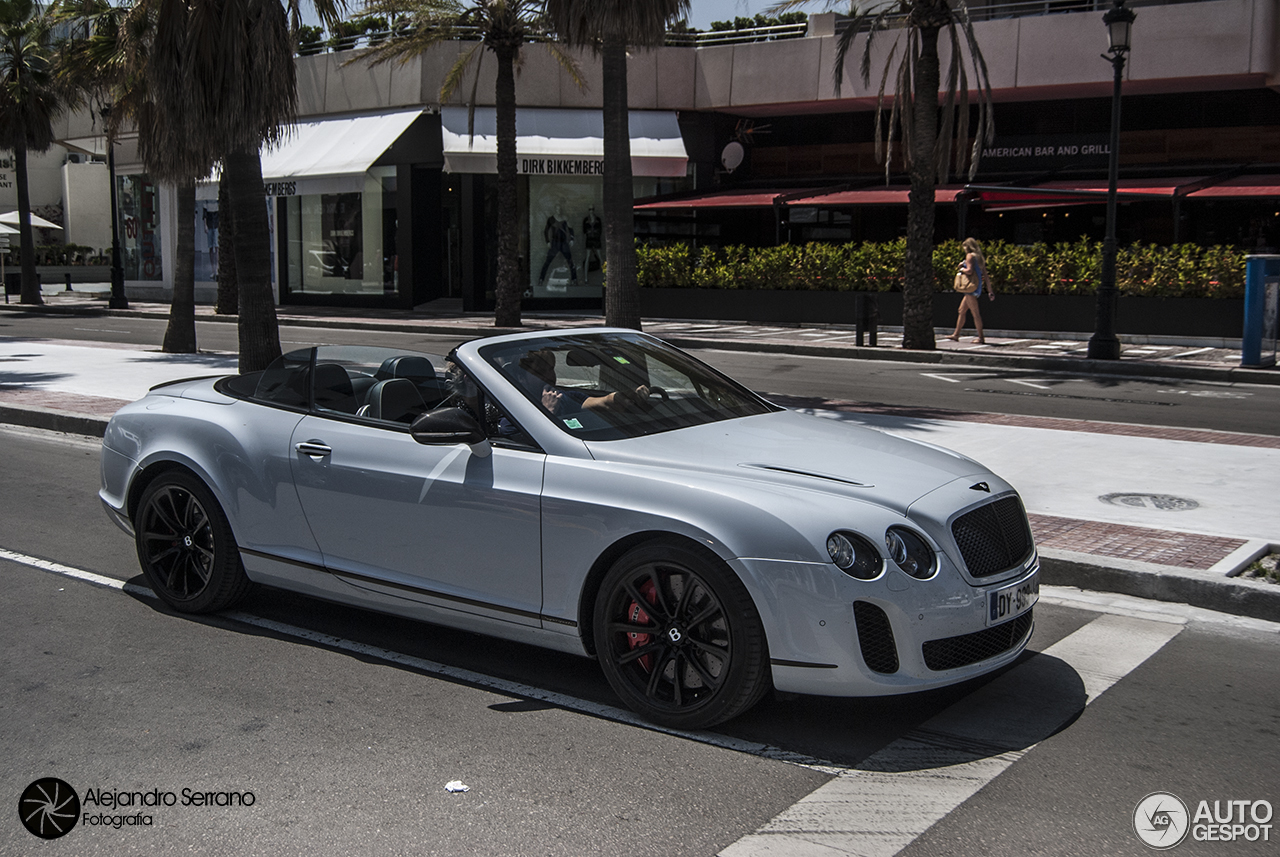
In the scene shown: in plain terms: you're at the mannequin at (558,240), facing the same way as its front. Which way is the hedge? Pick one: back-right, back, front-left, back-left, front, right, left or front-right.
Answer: front-left

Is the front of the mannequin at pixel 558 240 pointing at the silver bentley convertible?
yes

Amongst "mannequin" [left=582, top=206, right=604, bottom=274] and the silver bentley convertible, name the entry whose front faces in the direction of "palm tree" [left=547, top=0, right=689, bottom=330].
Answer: the mannequin

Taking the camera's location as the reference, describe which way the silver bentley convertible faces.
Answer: facing the viewer and to the right of the viewer

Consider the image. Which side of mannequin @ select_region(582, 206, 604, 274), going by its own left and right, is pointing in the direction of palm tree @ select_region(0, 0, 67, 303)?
right

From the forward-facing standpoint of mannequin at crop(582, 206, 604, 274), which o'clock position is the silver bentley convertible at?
The silver bentley convertible is roughly at 12 o'clock from the mannequin.

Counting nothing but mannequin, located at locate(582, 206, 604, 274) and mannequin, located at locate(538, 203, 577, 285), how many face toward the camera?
2

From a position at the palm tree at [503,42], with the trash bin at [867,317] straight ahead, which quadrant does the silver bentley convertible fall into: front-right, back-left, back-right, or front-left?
front-right

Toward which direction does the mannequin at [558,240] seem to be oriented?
toward the camera

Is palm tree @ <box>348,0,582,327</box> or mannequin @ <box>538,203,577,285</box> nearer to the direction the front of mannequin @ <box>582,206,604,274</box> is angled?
the palm tree

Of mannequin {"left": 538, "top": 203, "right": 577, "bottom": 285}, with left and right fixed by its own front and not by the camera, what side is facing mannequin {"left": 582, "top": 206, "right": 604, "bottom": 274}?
left

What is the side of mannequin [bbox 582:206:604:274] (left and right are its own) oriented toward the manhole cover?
front

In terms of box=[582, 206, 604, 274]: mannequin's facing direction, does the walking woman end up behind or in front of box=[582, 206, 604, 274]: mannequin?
in front

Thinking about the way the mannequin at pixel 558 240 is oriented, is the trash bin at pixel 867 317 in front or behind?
in front
